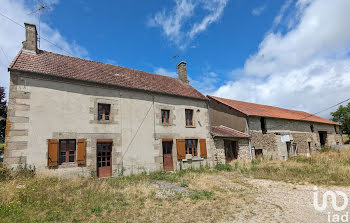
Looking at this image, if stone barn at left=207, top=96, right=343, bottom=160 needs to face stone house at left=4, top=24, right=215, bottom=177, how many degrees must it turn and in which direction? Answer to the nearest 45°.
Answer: approximately 90° to its right

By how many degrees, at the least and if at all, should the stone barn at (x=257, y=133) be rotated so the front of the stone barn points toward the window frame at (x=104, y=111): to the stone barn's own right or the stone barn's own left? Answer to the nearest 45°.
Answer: approximately 90° to the stone barn's own right

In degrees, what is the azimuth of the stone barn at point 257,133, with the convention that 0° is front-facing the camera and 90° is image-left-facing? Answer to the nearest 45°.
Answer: approximately 315°

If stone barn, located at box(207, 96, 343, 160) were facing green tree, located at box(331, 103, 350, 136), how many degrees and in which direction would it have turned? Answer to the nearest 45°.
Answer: approximately 90° to its left
